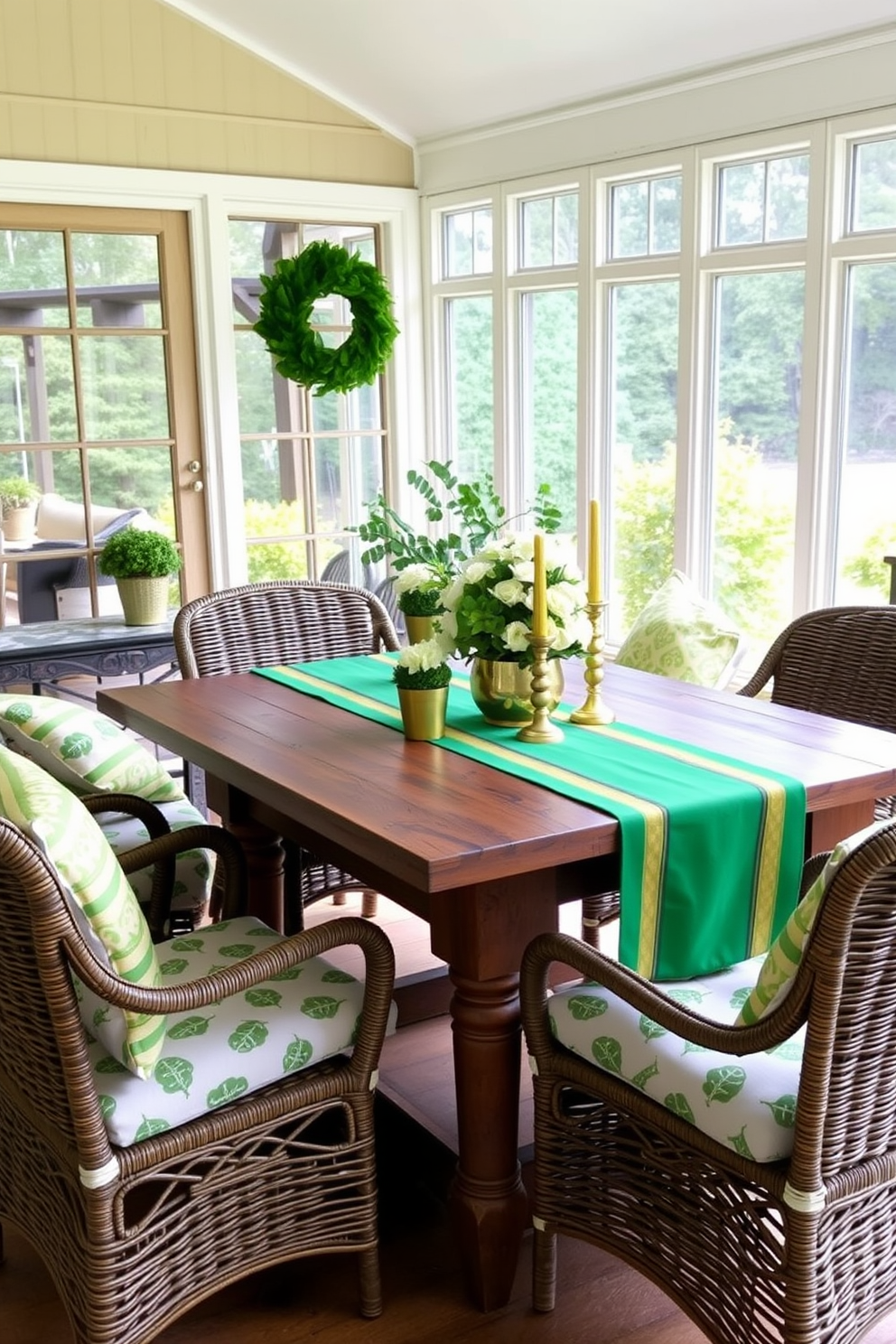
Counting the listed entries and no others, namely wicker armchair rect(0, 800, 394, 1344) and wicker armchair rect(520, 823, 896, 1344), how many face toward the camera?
0

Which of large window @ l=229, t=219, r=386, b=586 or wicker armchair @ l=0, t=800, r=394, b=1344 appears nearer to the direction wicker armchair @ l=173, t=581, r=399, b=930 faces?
the wicker armchair

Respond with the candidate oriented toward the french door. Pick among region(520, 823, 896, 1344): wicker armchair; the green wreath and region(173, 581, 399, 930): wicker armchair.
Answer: region(520, 823, 896, 1344): wicker armchair

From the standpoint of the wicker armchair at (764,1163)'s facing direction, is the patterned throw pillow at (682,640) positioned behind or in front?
in front

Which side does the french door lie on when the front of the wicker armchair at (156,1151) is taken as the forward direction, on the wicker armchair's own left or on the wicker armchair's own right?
on the wicker armchair's own left

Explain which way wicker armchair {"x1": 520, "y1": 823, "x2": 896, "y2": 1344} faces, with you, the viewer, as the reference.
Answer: facing away from the viewer and to the left of the viewer

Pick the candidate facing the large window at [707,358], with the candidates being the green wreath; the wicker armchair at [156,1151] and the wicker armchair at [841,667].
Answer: the wicker armchair at [156,1151]

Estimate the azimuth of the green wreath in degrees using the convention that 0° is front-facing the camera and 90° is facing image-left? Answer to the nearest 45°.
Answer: approximately 0°

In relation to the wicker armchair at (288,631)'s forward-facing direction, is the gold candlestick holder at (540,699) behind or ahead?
ahead

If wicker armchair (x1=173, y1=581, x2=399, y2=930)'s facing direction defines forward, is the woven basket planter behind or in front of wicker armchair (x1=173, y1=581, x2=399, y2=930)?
behind

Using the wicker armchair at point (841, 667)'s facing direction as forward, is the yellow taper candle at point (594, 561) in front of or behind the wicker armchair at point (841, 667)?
in front

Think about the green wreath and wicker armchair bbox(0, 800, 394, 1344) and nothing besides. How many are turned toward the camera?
1
